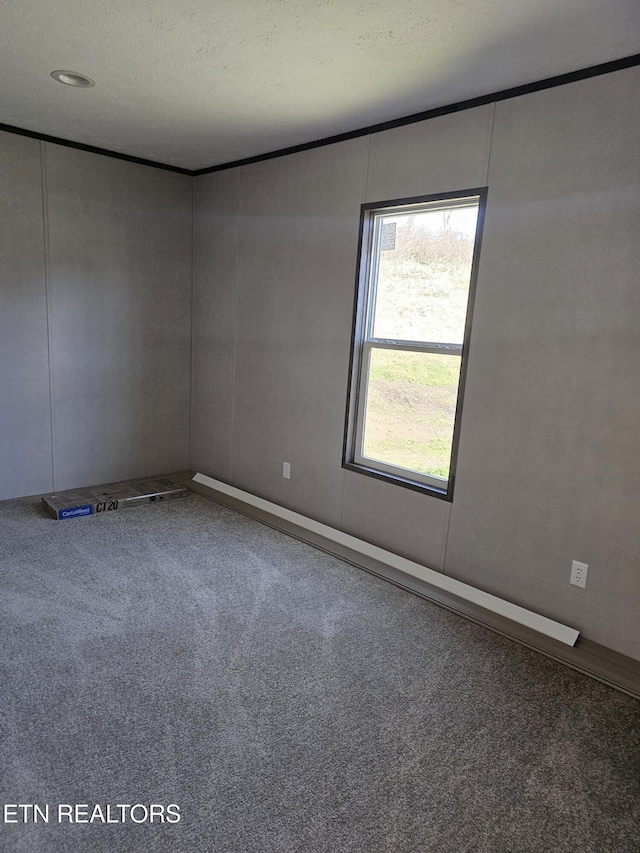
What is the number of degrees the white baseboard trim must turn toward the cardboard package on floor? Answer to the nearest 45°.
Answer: approximately 45° to its right

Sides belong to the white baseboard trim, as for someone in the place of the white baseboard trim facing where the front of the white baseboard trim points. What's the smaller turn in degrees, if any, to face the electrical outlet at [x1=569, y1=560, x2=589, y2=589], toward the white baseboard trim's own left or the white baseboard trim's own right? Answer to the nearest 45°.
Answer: approximately 90° to the white baseboard trim's own left

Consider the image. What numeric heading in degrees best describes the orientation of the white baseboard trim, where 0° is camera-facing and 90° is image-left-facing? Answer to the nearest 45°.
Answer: approximately 45°
